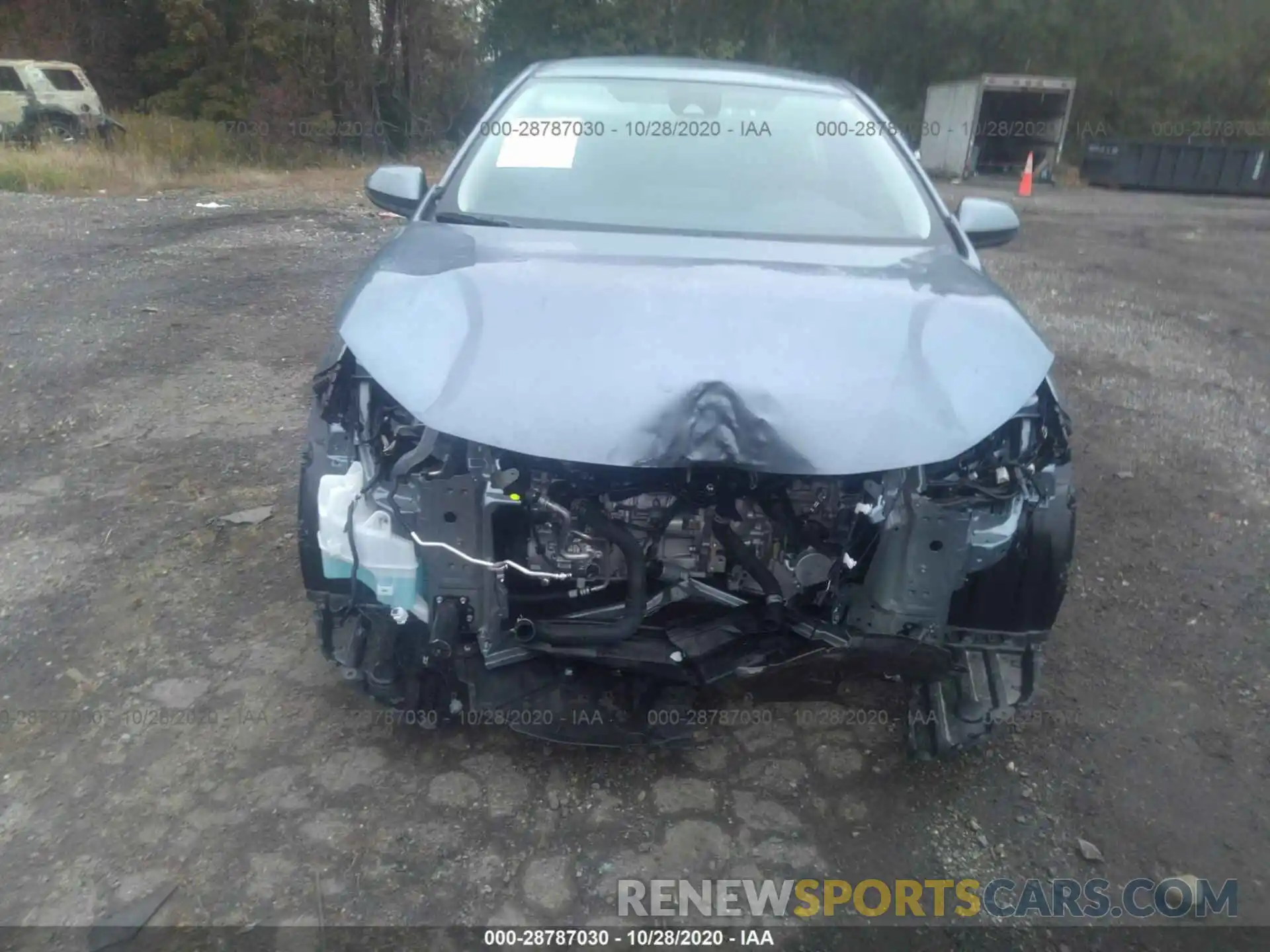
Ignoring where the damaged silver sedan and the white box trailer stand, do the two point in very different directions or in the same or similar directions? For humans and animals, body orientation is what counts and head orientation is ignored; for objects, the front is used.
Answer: very different directions

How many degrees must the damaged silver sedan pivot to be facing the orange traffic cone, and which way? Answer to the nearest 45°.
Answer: approximately 180°

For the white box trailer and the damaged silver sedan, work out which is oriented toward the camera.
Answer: the damaged silver sedan

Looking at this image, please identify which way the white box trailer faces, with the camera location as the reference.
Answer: facing away from the viewer and to the left of the viewer

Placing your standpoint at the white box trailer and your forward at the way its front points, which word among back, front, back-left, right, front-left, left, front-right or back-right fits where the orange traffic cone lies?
back-left

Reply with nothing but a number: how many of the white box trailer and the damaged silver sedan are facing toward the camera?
1

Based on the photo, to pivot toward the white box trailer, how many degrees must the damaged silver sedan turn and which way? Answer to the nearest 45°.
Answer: approximately 180°

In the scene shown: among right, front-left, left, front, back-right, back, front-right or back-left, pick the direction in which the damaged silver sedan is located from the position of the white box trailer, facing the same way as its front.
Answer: back-left

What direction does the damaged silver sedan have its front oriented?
toward the camera
